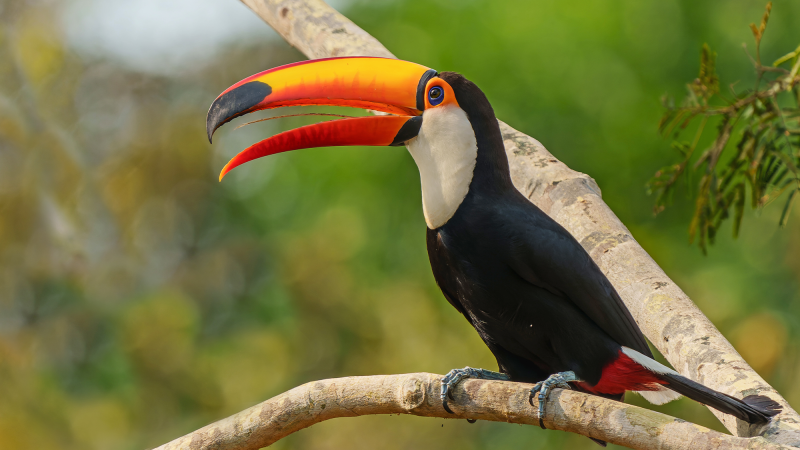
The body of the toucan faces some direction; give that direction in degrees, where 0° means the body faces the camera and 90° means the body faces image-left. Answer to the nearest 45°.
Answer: approximately 90°
